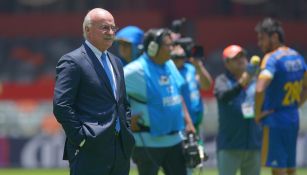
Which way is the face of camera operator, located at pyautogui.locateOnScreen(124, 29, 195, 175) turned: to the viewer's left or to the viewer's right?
to the viewer's right

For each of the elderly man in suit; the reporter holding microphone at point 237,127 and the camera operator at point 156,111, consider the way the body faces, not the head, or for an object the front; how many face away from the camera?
0

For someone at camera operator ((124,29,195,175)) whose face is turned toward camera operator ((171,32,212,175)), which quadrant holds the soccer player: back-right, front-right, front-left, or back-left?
front-right

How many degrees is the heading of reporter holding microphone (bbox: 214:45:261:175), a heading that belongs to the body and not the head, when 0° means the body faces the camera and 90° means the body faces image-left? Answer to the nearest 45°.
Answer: approximately 315°

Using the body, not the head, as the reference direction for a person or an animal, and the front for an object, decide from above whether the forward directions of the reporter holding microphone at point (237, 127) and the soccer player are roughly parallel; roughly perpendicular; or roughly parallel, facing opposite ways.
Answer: roughly parallel, facing opposite ways

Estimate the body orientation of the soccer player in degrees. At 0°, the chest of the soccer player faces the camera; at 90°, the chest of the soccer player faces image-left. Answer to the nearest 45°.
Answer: approximately 135°

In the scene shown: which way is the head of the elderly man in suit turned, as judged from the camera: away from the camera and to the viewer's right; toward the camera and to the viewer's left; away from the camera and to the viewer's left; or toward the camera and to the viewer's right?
toward the camera and to the viewer's right

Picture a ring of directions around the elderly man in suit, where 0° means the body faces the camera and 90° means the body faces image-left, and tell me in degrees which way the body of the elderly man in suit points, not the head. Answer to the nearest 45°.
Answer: approximately 315°
